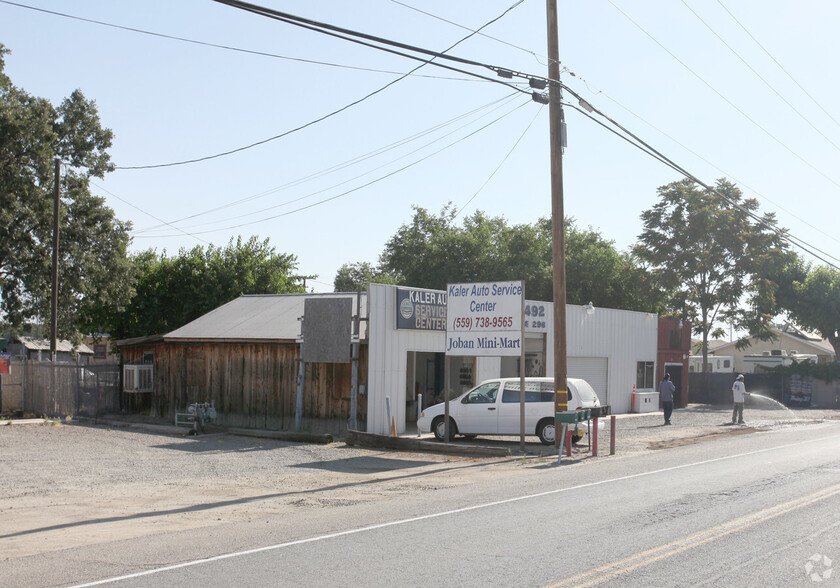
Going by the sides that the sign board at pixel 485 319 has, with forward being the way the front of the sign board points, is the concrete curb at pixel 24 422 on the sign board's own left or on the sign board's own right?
on the sign board's own right

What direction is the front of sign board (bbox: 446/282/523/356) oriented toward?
toward the camera

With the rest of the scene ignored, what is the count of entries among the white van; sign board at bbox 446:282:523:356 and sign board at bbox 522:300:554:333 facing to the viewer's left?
1

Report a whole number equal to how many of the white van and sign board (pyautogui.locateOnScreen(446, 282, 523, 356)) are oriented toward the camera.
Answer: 1

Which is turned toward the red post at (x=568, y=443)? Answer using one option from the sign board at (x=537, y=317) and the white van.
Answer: the sign board

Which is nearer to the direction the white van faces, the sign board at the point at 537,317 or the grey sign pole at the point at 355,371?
the grey sign pole

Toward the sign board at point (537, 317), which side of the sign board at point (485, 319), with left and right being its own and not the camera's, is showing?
back

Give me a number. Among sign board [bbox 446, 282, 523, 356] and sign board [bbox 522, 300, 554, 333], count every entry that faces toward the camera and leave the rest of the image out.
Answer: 2

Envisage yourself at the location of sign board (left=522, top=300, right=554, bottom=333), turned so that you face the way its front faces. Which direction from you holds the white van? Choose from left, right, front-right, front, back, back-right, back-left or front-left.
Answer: front

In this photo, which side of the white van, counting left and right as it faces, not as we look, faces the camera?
left

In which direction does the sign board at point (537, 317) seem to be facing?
toward the camera
